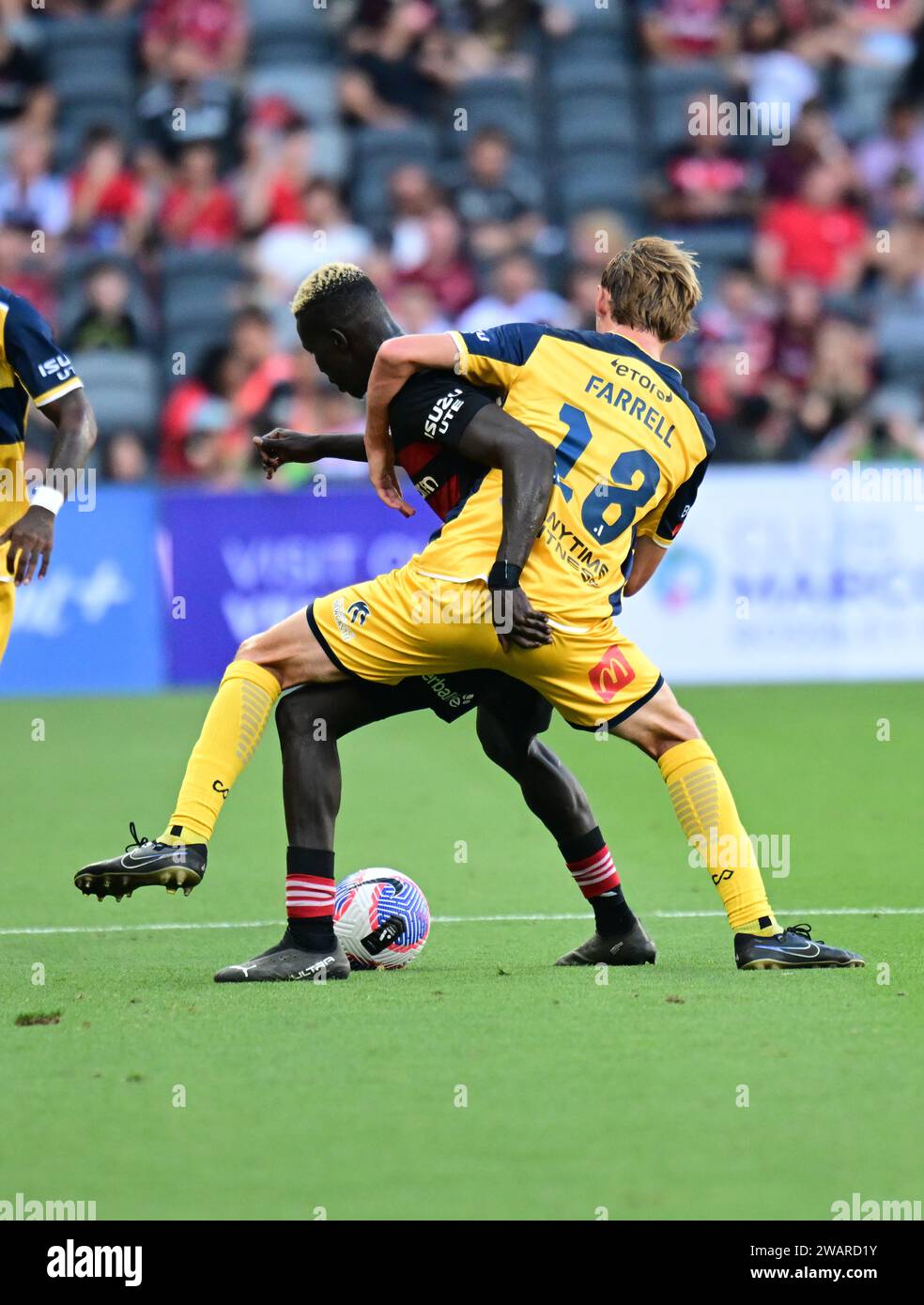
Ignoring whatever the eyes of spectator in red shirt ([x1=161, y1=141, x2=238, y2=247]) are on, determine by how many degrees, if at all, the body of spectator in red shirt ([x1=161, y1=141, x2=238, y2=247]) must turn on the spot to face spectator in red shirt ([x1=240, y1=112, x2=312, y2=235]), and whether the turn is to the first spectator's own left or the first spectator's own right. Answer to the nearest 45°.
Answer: approximately 90° to the first spectator's own left

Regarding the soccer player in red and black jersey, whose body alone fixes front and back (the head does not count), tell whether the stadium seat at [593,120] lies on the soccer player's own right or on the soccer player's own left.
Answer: on the soccer player's own right

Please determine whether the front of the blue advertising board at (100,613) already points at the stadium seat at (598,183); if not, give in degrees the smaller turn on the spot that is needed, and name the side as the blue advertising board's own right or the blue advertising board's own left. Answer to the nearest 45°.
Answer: approximately 135° to the blue advertising board's own left

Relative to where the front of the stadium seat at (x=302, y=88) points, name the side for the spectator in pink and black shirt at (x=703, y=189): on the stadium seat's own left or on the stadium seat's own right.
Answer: on the stadium seat's own left

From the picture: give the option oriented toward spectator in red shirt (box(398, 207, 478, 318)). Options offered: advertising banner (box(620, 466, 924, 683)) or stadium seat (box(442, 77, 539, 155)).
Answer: the stadium seat

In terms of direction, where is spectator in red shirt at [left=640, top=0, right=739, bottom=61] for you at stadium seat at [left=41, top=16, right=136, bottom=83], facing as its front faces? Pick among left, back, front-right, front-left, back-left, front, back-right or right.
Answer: left

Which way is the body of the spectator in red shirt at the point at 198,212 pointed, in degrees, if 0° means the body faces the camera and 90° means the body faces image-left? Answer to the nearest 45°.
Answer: approximately 0°

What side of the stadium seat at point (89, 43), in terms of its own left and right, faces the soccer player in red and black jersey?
front

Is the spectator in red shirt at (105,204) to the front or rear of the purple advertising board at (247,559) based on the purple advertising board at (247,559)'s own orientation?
to the rear

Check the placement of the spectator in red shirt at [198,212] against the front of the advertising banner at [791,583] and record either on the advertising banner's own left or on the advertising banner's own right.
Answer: on the advertising banner's own right

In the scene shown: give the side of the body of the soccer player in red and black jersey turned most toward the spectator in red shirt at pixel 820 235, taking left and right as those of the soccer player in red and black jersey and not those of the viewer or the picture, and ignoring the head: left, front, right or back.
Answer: right
